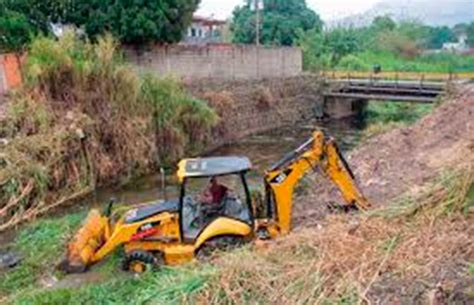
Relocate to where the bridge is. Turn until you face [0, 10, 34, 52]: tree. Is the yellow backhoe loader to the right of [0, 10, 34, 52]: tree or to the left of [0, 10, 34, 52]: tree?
left

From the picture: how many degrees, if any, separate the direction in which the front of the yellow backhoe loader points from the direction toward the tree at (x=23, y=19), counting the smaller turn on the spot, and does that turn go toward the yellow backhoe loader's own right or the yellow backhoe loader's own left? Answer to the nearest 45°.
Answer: approximately 45° to the yellow backhoe loader's own right

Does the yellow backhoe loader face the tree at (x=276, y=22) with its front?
no

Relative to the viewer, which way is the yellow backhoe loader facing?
to the viewer's left

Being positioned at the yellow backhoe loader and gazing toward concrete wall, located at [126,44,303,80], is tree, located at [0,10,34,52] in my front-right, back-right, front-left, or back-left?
front-left

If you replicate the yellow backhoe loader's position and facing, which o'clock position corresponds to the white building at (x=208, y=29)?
The white building is roughly at 3 o'clock from the yellow backhoe loader.

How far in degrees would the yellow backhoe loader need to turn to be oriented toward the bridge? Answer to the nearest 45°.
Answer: approximately 135° to its right

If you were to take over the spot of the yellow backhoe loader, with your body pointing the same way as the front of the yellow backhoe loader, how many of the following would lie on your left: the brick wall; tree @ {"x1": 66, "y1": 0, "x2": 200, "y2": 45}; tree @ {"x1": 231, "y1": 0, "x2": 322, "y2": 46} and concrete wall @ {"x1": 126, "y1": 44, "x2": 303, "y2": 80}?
0

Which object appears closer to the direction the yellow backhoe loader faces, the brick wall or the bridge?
the brick wall

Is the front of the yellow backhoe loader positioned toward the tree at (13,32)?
no

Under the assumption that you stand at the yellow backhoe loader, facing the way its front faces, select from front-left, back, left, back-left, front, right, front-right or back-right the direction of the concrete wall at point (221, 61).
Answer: right

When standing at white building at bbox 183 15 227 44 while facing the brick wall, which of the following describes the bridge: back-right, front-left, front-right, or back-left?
front-left

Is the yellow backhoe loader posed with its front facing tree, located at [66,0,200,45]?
no
